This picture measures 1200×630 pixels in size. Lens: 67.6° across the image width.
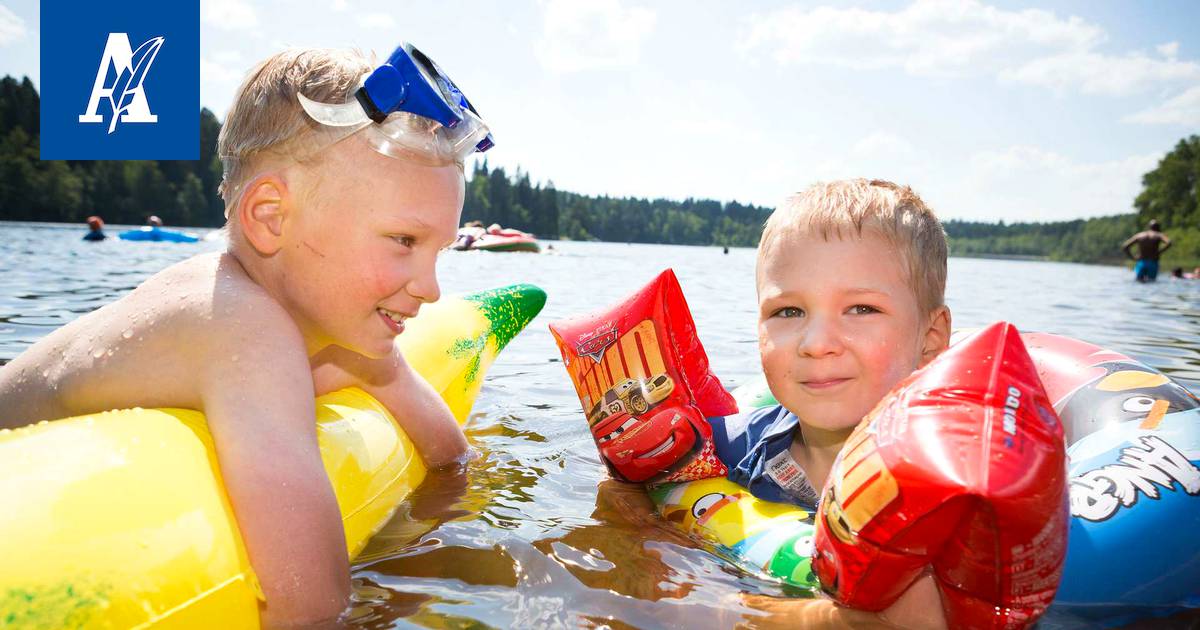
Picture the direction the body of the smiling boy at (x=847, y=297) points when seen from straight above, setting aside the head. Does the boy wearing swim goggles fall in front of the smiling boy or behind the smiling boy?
in front

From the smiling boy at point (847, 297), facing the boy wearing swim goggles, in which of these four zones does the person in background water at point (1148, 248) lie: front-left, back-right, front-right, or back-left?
back-right

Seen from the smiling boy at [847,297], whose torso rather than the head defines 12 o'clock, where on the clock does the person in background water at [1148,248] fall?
The person in background water is roughly at 5 o'clock from the smiling boy.

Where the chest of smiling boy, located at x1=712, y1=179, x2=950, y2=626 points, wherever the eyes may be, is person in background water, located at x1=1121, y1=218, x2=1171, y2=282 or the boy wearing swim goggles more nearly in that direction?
the boy wearing swim goggles

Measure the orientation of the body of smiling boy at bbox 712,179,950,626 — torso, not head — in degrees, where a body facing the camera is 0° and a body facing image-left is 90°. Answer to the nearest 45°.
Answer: approximately 45°

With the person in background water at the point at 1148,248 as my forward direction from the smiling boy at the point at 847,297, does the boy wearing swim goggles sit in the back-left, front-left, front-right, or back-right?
back-left
